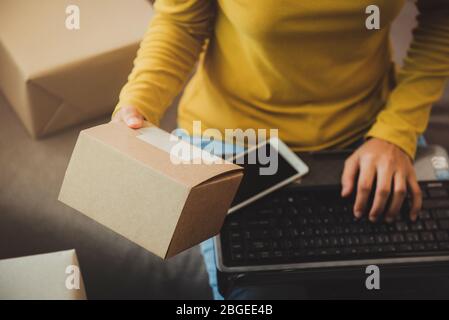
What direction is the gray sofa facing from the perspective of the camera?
toward the camera
